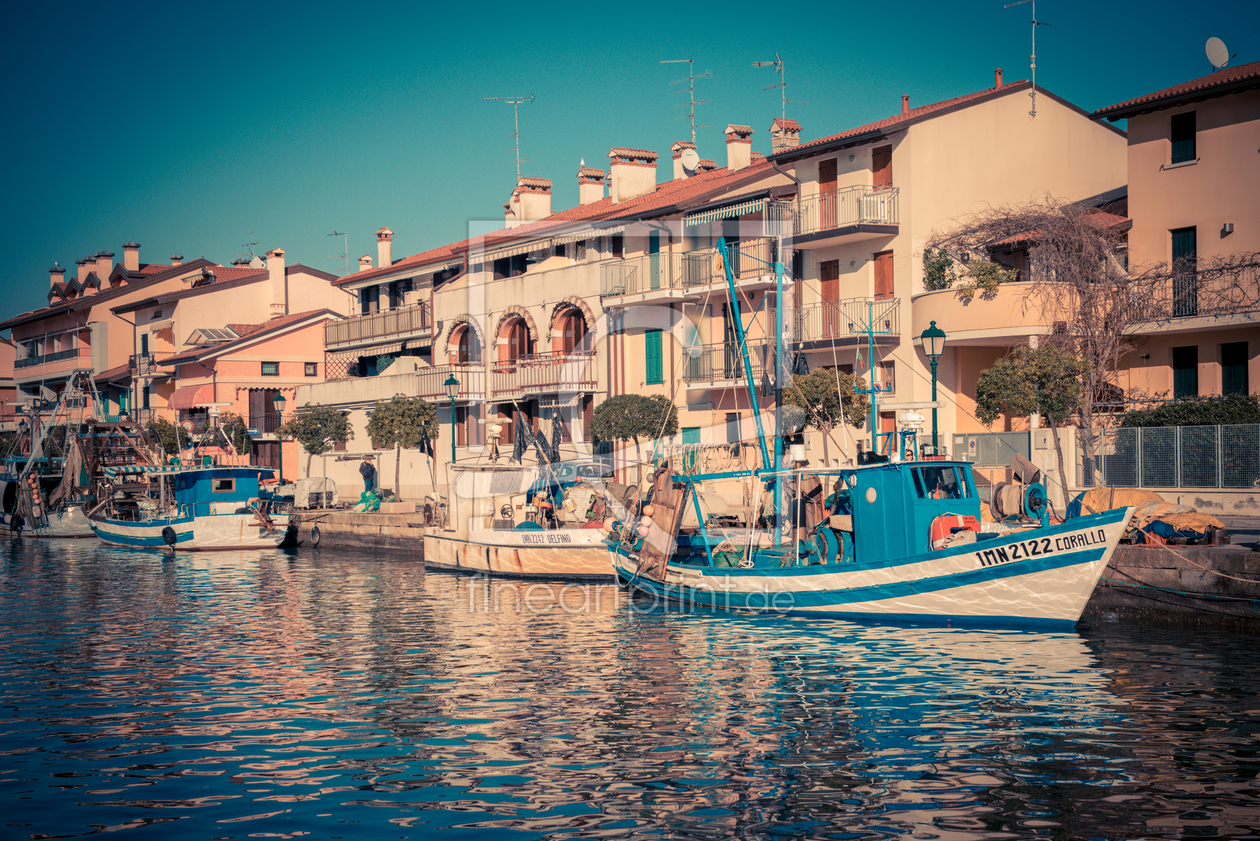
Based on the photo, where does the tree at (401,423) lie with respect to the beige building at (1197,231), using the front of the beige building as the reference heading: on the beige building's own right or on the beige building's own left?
on the beige building's own right

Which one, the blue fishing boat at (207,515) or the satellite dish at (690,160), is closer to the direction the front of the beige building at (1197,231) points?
the blue fishing boat

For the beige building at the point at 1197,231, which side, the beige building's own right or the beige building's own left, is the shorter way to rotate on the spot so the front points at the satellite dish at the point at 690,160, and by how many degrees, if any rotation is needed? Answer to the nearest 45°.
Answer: approximately 90° to the beige building's own right

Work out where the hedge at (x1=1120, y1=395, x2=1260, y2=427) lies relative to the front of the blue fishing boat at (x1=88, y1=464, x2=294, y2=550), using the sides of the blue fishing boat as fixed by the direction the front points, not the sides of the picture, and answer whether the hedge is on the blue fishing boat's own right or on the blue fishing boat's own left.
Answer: on the blue fishing boat's own right

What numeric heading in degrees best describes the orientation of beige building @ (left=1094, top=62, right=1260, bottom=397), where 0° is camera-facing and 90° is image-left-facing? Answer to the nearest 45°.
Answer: approximately 45°
